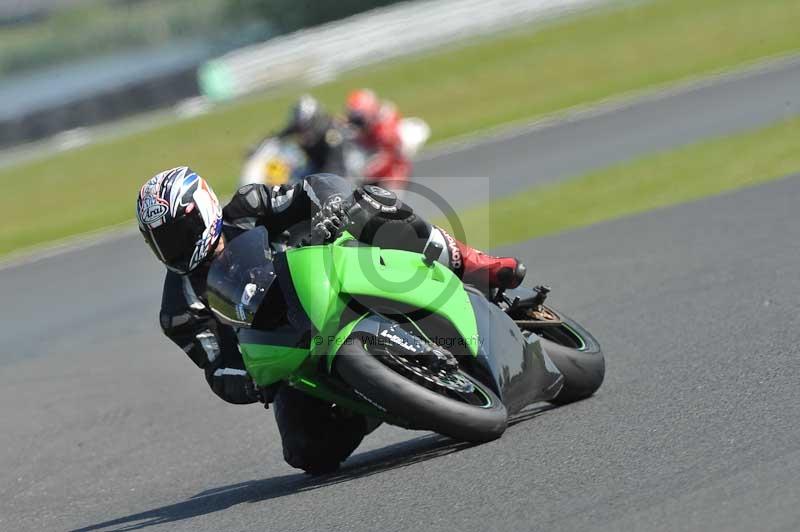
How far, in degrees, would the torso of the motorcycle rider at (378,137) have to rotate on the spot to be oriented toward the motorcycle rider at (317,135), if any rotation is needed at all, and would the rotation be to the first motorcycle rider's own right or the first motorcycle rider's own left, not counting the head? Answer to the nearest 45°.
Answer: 0° — they already face them

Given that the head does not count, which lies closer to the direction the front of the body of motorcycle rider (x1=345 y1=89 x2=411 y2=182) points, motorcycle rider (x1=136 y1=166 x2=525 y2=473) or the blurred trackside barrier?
the motorcycle rider

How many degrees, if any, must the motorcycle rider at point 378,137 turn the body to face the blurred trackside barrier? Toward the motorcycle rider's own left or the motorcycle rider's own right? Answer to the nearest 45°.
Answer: approximately 135° to the motorcycle rider's own right

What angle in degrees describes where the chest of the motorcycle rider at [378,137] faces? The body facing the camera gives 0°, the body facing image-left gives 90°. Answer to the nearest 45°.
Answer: approximately 45°
